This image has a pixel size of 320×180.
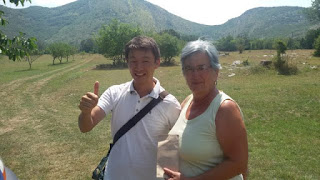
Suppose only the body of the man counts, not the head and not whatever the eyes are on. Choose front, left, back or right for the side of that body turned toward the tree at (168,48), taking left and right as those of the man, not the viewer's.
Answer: back

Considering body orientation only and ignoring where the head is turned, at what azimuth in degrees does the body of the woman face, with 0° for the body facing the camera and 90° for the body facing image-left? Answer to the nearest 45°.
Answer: approximately 45°

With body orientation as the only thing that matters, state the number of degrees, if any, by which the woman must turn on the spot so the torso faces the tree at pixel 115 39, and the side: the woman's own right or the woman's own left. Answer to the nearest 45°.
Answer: approximately 135° to the woman's own right

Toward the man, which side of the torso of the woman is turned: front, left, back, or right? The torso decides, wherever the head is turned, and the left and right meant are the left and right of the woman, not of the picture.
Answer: right

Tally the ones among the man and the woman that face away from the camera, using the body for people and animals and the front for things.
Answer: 0

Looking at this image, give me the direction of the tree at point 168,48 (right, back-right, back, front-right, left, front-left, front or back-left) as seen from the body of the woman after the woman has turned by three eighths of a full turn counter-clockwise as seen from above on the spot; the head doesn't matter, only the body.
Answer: left

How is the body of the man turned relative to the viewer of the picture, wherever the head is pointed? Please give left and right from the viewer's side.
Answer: facing the viewer

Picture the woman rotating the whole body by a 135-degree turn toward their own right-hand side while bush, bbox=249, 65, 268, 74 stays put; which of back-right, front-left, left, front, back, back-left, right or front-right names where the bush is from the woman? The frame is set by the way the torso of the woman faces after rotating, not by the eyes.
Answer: front

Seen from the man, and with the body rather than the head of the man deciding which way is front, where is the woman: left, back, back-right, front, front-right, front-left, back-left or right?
front-left

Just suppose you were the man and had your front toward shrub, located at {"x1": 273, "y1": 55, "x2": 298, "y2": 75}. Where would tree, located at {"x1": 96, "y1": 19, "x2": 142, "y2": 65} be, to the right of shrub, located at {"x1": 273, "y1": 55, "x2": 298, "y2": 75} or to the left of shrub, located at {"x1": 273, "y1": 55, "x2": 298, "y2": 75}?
left
